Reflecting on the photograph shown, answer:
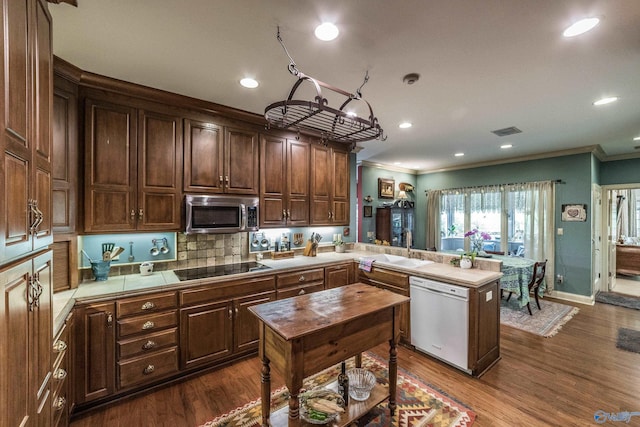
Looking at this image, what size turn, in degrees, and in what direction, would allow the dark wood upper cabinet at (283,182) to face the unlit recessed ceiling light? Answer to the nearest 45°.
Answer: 0° — it already faces it

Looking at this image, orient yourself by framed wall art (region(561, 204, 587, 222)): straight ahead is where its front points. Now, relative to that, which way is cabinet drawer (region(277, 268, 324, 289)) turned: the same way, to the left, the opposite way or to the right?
to the left

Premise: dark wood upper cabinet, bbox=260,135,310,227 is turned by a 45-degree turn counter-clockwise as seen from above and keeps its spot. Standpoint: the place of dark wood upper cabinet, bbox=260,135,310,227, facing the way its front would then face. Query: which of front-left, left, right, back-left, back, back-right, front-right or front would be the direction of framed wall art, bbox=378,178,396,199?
front-left

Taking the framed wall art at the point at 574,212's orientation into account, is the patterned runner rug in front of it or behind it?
in front

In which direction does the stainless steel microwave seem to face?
toward the camera

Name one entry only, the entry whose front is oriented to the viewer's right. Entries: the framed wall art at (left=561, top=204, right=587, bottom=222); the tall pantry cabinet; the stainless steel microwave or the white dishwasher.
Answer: the tall pantry cabinet

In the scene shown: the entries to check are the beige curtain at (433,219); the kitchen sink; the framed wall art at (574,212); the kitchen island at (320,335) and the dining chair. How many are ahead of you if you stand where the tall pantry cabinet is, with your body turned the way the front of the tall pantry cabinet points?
5

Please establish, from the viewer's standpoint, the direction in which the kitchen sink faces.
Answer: facing the viewer and to the left of the viewer

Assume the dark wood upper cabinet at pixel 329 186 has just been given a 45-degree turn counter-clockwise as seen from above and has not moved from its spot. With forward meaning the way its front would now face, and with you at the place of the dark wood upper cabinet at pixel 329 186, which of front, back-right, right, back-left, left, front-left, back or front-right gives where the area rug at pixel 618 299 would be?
front

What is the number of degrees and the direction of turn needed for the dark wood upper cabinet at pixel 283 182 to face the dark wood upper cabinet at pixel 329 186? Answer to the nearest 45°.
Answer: approximately 90° to its left

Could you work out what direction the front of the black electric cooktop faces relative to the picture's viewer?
facing the viewer and to the right of the viewer

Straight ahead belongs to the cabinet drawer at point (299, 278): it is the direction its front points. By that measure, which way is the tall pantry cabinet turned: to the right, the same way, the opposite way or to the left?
to the left

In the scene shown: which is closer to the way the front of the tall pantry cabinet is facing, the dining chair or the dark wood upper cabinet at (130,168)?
the dining chair

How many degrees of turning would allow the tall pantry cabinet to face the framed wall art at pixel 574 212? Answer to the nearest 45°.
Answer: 0° — it already faces it

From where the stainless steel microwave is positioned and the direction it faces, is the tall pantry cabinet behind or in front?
in front
